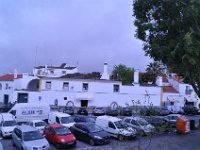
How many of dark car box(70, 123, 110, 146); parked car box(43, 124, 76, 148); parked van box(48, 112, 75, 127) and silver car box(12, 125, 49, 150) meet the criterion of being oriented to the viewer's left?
0

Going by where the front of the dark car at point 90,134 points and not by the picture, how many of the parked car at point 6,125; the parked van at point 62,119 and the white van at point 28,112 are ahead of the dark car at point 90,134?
0

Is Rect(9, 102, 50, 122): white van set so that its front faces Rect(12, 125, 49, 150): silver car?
no

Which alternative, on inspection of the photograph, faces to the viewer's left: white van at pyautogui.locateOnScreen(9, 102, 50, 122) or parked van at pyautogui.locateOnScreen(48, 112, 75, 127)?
the white van

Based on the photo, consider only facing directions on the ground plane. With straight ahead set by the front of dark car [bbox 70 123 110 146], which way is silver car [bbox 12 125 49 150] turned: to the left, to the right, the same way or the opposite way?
the same way

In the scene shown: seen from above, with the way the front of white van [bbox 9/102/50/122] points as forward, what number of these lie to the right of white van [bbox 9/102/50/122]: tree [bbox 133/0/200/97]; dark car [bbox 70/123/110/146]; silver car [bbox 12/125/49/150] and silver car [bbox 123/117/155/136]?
0

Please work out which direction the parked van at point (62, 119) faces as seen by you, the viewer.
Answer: facing the viewer and to the right of the viewer

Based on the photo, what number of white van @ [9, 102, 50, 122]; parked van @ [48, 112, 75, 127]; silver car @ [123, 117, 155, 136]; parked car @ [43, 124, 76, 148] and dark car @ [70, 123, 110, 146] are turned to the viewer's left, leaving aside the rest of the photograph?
1

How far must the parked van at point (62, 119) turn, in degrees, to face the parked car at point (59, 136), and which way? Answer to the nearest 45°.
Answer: approximately 45° to its right

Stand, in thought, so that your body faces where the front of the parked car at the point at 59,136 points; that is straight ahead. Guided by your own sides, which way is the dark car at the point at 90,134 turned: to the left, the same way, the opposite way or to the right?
the same way

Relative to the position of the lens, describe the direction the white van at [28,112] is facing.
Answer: facing to the left of the viewer
